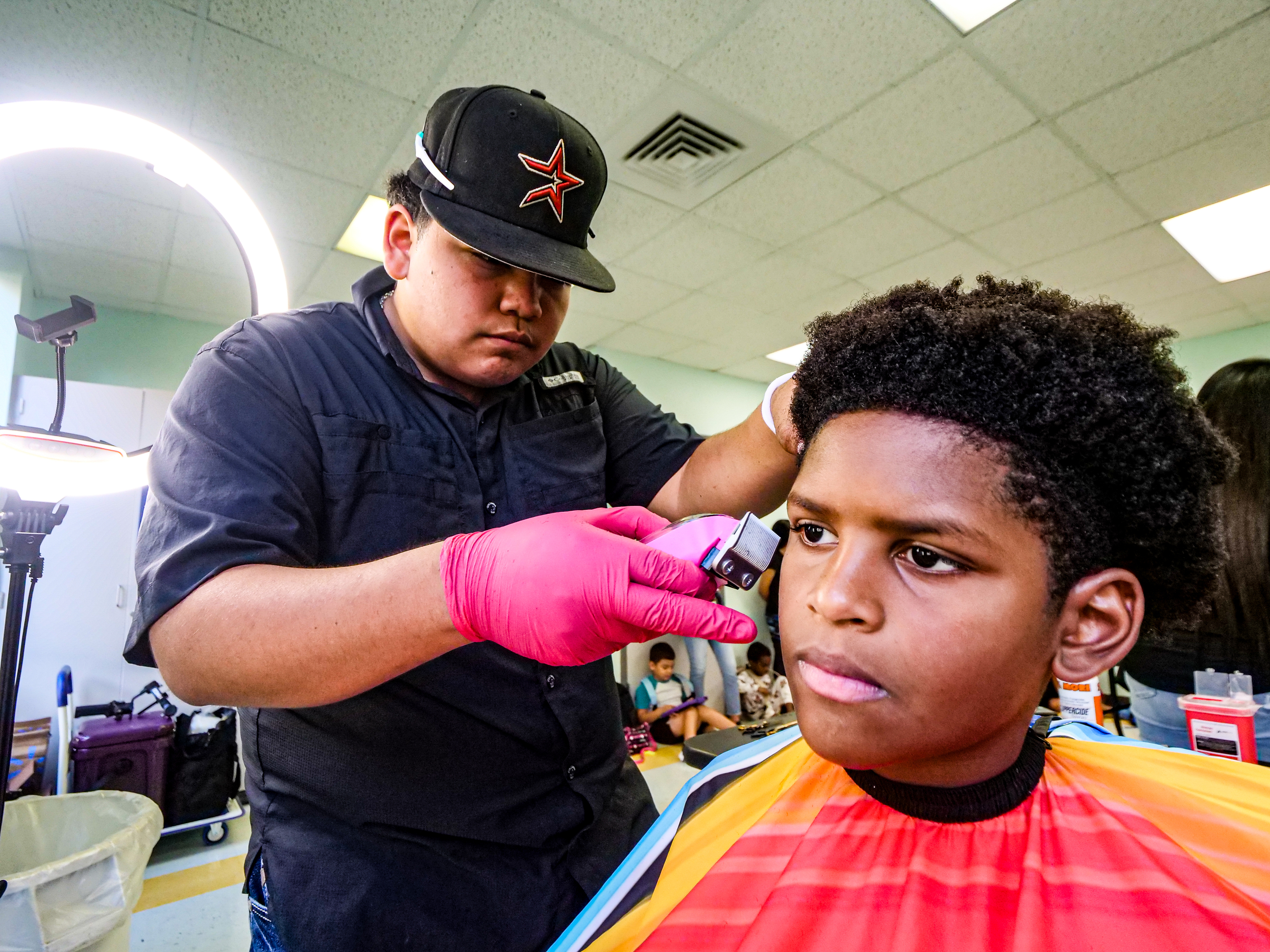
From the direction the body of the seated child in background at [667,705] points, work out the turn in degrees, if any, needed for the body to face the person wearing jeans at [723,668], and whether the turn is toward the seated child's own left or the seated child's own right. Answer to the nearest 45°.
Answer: approximately 90° to the seated child's own left

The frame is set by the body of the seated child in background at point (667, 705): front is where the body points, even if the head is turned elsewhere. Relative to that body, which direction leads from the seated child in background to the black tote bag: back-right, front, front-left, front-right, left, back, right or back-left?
right

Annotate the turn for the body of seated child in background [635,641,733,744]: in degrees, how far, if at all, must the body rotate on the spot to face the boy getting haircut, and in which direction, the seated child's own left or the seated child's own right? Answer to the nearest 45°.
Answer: approximately 45° to the seated child's own right

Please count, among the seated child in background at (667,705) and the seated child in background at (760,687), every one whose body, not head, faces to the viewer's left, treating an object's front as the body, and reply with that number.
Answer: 0

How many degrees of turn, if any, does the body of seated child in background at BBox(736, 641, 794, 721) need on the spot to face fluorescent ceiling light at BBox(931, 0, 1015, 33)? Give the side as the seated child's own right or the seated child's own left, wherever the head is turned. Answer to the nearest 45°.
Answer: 0° — they already face it

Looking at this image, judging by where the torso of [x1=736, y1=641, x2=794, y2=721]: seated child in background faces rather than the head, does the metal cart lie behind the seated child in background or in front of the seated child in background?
in front

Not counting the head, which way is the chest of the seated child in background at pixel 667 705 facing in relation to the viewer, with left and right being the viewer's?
facing the viewer and to the right of the viewer

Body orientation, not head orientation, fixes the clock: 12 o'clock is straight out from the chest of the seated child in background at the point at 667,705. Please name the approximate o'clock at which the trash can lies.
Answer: The trash can is roughly at 2 o'clock from the seated child in background.

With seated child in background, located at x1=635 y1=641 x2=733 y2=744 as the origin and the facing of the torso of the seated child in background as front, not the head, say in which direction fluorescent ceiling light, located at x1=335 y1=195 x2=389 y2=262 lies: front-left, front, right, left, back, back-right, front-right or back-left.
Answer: right

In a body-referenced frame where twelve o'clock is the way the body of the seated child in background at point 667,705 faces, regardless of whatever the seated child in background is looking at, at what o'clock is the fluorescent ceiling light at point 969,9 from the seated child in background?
The fluorescent ceiling light is roughly at 1 o'clock from the seated child in background.

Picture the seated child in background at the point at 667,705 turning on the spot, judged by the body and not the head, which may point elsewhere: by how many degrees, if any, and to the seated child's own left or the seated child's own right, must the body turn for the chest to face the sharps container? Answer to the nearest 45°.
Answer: approximately 45° to the seated child's own right

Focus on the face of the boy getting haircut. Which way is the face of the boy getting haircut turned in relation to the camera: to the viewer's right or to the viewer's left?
to the viewer's left

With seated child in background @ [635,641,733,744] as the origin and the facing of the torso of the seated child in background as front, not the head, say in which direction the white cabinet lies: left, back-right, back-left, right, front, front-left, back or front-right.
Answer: right

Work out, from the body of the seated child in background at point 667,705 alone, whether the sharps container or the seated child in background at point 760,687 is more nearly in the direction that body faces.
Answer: the sharps container

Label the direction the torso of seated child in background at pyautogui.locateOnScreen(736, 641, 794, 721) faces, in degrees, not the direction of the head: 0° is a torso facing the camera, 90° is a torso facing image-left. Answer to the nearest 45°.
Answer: approximately 0°
